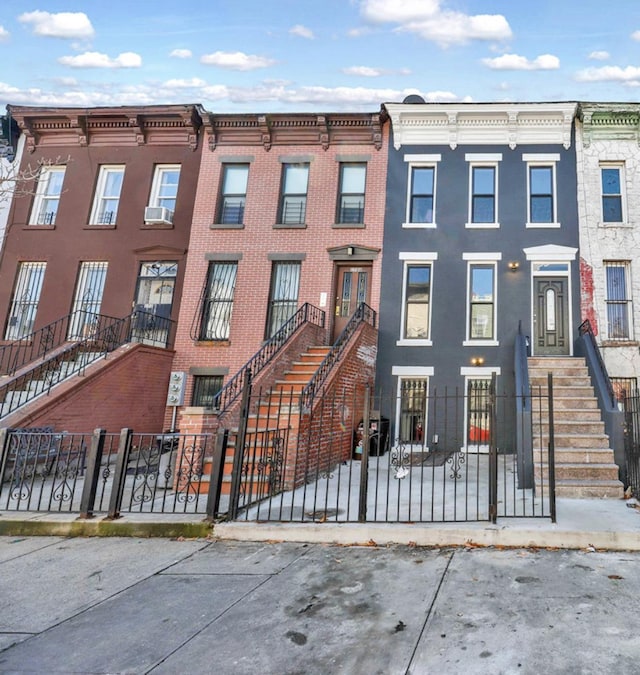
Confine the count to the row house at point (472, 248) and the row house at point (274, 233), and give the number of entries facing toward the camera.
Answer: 2

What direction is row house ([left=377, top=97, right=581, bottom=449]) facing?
toward the camera

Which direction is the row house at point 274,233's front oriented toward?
toward the camera

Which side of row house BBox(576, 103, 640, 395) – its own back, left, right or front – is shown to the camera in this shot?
front

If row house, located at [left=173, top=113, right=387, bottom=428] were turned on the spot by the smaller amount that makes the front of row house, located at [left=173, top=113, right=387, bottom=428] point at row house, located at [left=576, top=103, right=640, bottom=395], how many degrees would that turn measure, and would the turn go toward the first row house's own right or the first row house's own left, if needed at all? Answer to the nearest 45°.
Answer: approximately 90° to the first row house's own left

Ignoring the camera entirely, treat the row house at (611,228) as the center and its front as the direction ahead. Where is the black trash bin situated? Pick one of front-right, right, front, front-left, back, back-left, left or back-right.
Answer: front-right

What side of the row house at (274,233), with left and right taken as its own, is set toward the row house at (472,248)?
left

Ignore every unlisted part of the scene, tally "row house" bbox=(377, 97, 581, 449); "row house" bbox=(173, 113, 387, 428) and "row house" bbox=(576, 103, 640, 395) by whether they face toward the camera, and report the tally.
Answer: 3

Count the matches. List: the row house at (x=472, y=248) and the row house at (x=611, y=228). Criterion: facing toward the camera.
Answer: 2

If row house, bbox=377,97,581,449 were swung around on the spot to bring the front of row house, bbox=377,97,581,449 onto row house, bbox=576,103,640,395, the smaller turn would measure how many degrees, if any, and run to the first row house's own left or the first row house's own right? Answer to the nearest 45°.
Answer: approximately 90° to the first row house's own left

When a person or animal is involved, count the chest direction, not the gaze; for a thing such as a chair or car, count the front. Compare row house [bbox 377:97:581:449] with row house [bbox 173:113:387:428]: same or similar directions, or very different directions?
same or similar directions

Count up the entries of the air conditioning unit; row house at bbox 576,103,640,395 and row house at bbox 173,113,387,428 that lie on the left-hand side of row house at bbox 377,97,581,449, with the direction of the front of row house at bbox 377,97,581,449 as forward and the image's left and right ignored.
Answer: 1

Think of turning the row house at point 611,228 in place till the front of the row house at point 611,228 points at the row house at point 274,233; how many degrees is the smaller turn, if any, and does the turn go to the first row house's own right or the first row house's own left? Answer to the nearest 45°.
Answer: approximately 45° to the first row house's own right

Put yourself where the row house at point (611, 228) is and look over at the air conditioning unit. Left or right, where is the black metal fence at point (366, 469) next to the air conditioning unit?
left

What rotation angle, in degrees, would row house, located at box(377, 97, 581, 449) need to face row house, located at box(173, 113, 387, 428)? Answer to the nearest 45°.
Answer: approximately 90° to its right
